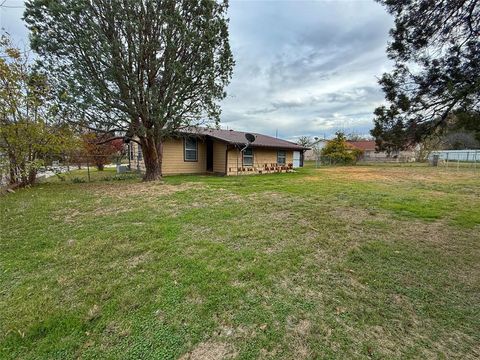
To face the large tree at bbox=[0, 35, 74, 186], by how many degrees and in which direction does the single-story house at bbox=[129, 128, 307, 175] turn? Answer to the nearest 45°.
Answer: approximately 90° to its right

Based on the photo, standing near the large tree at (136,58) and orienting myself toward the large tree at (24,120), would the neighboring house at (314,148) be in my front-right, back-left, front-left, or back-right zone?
back-right

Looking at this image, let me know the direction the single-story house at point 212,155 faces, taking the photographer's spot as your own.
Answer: facing the viewer and to the right of the viewer

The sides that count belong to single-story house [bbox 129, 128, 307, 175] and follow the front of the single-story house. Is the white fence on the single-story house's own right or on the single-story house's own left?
on the single-story house's own left

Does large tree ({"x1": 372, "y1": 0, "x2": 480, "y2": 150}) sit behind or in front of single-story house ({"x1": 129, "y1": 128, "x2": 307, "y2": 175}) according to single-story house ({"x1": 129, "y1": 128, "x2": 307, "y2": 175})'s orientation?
in front

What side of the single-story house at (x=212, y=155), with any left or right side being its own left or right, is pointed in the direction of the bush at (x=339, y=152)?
left
